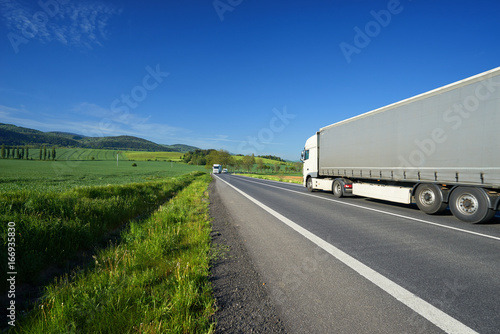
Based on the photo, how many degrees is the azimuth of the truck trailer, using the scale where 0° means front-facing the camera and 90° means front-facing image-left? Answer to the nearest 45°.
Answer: approximately 135°
